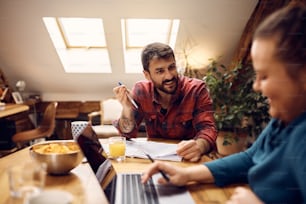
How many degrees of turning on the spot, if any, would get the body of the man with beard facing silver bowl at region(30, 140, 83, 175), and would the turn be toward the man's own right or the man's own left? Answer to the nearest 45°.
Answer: approximately 45° to the man's own right

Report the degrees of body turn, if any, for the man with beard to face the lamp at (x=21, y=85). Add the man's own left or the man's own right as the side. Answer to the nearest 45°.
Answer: approximately 135° to the man's own right

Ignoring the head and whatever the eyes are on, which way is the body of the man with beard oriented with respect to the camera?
toward the camera

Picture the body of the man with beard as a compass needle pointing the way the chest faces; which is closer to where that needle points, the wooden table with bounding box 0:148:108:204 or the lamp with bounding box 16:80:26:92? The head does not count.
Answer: the wooden table

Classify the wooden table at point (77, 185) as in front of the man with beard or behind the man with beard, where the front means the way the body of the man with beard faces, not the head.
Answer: in front

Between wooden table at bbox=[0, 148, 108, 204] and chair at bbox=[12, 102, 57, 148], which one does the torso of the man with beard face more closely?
the wooden table

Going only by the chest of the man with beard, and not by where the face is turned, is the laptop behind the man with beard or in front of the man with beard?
in front

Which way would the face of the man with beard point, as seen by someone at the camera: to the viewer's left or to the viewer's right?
to the viewer's right
